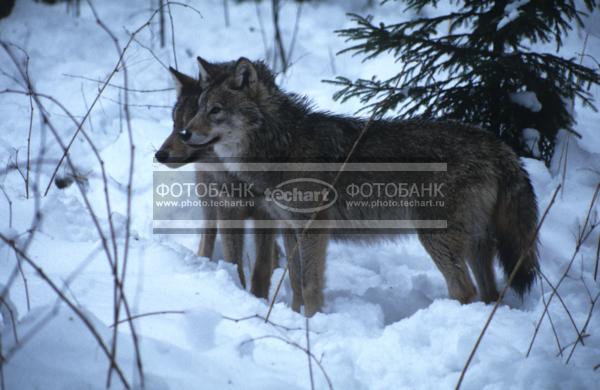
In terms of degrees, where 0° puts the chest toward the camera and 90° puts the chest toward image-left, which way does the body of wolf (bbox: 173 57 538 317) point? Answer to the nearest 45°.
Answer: approximately 90°

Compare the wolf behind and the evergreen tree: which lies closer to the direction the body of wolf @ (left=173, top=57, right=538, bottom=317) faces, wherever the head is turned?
the wolf behind

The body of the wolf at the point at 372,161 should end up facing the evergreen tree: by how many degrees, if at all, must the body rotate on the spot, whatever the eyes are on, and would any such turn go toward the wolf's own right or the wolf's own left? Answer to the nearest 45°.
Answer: approximately 135° to the wolf's own right

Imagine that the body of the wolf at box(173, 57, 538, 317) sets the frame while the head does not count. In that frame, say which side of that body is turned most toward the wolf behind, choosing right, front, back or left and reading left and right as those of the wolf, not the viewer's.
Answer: front
